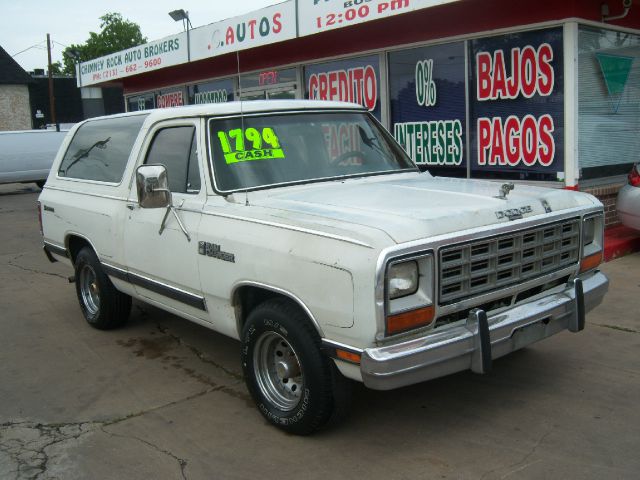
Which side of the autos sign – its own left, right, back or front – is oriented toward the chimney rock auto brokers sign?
right

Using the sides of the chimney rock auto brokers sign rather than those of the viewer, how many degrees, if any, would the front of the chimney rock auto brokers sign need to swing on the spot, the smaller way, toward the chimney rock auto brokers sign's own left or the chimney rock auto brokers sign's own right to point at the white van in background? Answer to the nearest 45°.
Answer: approximately 90° to the chimney rock auto brokers sign's own right

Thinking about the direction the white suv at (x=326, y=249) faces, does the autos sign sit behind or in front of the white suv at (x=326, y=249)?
behind

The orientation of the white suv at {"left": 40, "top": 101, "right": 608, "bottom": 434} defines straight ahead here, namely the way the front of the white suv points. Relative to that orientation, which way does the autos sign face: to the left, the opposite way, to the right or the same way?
to the right

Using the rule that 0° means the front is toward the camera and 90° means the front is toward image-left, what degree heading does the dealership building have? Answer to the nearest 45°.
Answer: approximately 45°

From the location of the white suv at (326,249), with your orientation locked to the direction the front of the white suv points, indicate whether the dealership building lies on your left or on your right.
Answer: on your left

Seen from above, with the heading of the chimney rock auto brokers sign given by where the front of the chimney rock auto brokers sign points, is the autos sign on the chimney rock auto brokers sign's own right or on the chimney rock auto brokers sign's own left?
on the chimney rock auto brokers sign's own left

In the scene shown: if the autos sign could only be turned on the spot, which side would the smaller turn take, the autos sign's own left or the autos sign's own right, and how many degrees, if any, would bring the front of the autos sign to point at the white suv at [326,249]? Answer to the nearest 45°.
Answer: approximately 45° to the autos sign's own left

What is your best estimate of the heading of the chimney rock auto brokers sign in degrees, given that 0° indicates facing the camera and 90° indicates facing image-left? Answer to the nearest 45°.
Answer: approximately 45°

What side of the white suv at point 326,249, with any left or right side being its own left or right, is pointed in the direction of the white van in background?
back

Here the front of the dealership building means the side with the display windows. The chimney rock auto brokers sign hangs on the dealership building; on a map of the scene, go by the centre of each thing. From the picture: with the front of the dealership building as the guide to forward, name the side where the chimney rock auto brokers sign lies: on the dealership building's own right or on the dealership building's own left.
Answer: on the dealership building's own right
